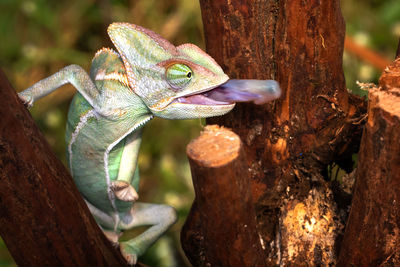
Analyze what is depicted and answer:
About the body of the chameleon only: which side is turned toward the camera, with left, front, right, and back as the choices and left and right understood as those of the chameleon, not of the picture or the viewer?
right
